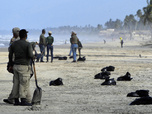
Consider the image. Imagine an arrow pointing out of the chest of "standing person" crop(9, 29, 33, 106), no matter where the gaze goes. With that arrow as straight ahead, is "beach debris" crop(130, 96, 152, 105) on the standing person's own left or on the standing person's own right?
on the standing person's own right

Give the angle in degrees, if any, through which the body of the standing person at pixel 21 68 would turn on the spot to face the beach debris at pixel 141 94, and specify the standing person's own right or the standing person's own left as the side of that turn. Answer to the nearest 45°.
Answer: approximately 45° to the standing person's own right

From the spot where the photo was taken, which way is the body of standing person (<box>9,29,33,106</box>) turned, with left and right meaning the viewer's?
facing away from the viewer and to the right of the viewer
